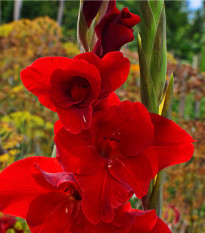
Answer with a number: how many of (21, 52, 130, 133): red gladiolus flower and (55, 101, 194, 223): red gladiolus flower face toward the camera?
2

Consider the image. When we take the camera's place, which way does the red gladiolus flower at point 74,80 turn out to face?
facing the viewer

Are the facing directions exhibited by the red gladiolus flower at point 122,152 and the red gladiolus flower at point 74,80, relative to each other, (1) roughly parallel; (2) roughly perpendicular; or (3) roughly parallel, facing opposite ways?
roughly parallel

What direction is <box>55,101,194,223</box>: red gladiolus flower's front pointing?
toward the camera
